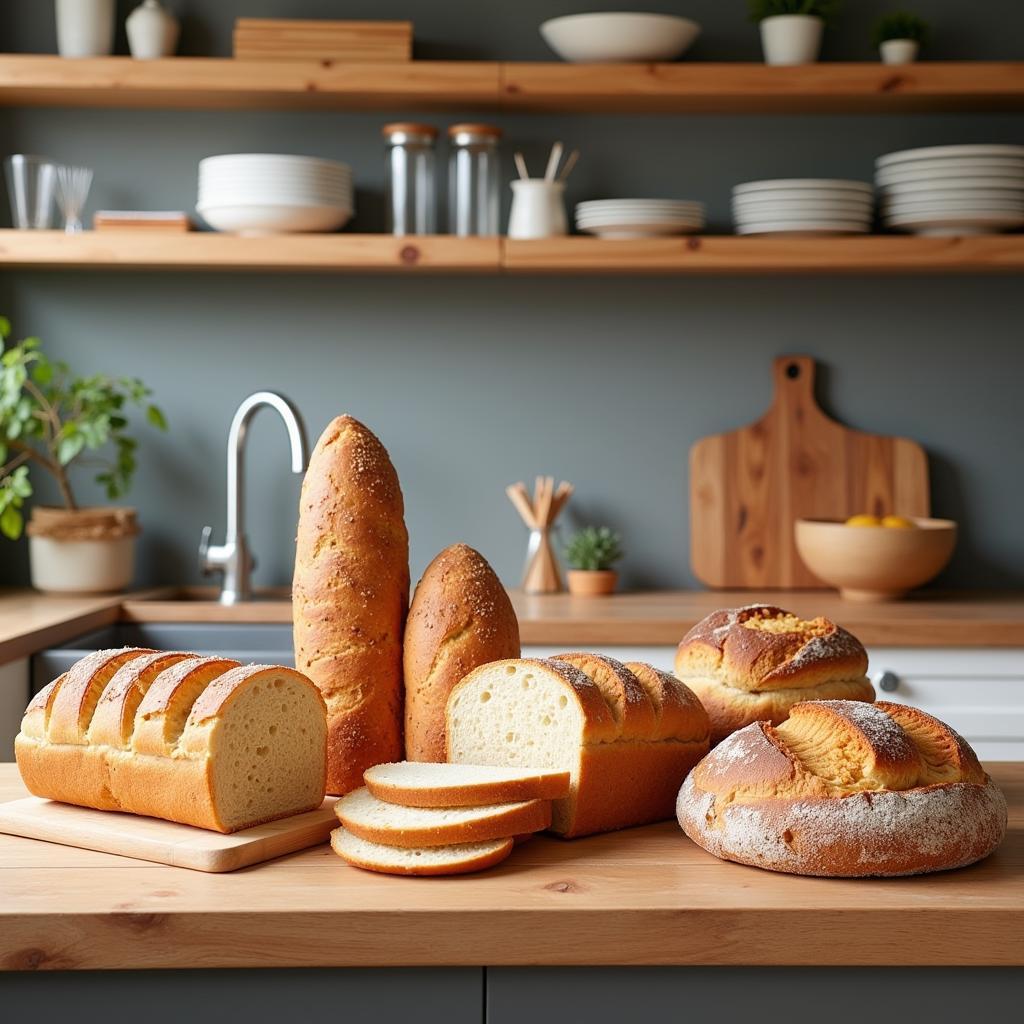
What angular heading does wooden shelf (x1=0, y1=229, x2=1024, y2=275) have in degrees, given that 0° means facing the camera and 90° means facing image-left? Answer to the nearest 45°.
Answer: approximately 0°

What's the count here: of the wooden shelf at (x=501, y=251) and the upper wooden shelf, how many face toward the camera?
2

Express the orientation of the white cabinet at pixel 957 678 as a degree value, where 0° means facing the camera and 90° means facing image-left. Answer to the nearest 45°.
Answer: approximately 0°
